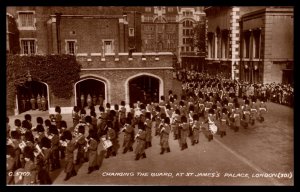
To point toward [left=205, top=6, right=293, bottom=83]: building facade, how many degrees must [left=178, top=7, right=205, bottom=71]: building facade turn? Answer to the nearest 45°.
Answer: approximately 45° to its left

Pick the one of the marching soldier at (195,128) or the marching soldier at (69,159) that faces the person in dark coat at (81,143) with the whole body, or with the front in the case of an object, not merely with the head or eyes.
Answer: the marching soldier at (195,128)

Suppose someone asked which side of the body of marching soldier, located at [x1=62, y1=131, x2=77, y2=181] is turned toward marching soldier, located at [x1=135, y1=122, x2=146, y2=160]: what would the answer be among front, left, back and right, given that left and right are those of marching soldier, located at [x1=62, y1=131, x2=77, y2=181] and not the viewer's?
back

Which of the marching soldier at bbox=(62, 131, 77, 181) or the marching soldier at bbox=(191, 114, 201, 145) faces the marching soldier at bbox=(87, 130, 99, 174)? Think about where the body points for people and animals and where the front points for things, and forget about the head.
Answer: the marching soldier at bbox=(191, 114, 201, 145)

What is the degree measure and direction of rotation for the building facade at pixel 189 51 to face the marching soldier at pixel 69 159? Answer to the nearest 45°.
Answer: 0° — it already faces them

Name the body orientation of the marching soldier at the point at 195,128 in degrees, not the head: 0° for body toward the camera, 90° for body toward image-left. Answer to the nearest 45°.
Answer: approximately 45°

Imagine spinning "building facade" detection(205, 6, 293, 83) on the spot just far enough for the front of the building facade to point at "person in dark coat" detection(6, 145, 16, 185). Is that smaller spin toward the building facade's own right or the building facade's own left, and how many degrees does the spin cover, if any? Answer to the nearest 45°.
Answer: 0° — it already faces them

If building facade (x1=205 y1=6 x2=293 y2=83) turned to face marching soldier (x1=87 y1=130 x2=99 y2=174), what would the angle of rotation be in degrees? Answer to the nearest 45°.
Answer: approximately 45° to its left

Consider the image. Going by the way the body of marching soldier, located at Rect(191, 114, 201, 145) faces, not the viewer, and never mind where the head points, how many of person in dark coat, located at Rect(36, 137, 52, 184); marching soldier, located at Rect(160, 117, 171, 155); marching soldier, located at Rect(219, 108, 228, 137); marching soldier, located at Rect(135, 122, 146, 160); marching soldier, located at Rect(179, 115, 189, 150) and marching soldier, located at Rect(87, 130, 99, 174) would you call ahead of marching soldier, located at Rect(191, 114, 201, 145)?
5

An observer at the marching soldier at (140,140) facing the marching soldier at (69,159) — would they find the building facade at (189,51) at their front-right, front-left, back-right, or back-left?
back-right
